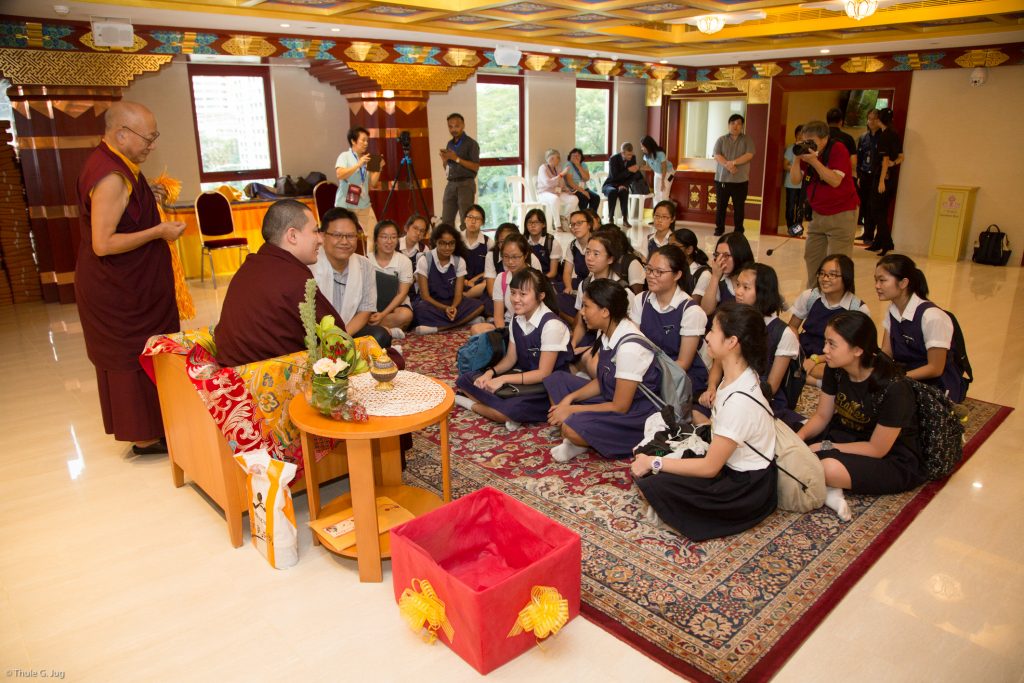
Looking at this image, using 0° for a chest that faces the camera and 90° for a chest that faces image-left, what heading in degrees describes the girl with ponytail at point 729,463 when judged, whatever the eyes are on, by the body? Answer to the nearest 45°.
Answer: approximately 90°

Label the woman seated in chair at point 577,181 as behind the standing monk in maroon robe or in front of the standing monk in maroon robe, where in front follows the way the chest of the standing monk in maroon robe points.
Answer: in front

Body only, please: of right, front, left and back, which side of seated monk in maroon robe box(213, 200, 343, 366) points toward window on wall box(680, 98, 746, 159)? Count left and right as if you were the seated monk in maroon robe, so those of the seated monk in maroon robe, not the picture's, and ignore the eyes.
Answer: front

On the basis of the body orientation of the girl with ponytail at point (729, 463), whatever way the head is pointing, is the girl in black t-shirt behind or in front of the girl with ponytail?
behind

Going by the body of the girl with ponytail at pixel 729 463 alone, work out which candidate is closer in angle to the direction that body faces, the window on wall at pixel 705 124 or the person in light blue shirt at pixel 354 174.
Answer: the person in light blue shirt

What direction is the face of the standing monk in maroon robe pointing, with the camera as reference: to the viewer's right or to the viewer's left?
to the viewer's right

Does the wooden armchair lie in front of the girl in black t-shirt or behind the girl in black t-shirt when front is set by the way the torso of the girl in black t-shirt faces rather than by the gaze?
in front

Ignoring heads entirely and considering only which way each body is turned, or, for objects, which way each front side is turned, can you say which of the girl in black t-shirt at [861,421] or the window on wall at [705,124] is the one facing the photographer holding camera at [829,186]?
the window on wall

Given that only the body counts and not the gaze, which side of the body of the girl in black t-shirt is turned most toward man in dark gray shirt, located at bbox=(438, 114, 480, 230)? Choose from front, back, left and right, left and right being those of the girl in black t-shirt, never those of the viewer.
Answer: right

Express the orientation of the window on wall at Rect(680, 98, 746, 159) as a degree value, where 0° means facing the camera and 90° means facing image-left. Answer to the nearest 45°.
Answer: approximately 0°

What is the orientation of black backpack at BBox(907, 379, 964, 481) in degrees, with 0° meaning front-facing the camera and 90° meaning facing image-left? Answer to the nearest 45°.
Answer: approximately 270°

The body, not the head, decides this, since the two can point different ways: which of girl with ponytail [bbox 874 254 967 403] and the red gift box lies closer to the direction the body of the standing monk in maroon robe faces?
the girl with ponytail

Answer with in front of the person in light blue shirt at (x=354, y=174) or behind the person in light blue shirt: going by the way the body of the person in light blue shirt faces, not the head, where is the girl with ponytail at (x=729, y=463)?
in front

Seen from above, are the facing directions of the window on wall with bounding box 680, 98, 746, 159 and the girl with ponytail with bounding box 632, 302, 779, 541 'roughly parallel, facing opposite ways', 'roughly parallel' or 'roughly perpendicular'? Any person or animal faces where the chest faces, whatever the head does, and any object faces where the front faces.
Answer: roughly perpendicular

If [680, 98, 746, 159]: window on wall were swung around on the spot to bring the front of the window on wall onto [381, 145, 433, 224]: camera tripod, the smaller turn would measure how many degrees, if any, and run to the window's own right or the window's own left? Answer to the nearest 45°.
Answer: approximately 45° to the window's own right

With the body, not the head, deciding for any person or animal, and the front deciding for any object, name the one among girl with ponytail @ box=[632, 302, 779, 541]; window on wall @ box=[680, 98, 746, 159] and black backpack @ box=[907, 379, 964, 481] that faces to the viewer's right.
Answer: the black backpack

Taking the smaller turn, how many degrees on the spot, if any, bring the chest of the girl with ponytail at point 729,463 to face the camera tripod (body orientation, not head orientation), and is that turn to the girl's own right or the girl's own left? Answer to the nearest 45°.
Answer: approximately 45° to the girl's own right
